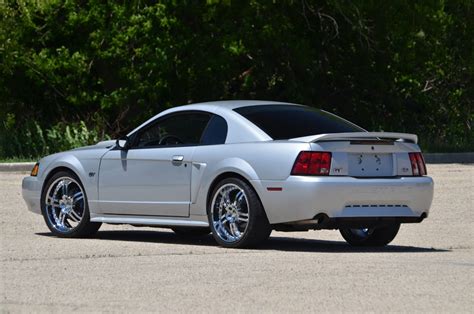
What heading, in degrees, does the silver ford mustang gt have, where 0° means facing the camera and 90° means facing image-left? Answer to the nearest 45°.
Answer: approximately 135°
